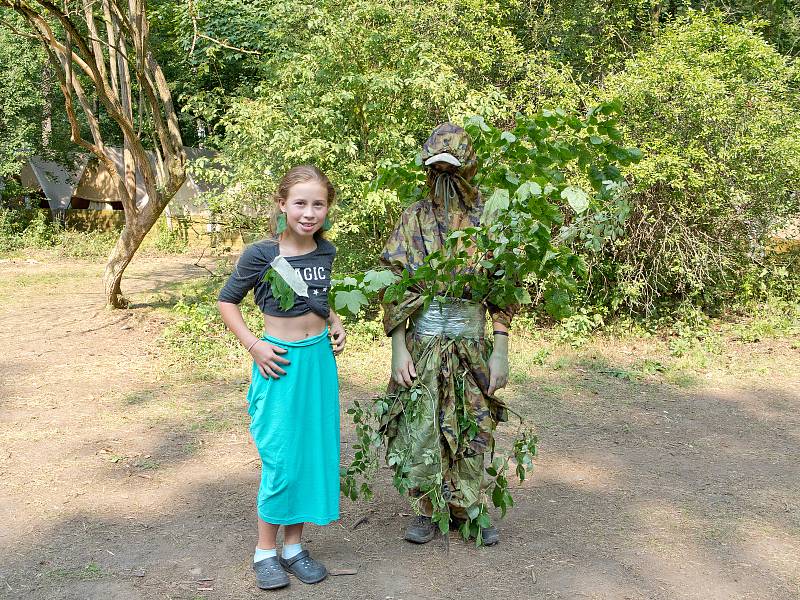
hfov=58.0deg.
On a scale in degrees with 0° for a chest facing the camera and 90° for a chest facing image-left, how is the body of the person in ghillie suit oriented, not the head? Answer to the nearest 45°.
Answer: approximately 0°

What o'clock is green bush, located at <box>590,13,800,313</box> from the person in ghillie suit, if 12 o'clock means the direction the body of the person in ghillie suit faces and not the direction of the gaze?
The green bush is roughly at 7 o'clock from the person in ghillie suit.

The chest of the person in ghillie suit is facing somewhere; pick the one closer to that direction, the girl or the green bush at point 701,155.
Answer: the girl

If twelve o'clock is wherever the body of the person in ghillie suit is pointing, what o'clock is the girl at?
The girl is roughly at 2 o'clock from the person in ghillie suit.

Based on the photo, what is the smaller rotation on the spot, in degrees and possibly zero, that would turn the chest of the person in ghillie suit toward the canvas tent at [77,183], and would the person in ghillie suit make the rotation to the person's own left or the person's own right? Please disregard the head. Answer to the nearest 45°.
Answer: approximately 135° to the person's own right

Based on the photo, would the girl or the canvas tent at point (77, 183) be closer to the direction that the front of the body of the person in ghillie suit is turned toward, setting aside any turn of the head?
the girl
